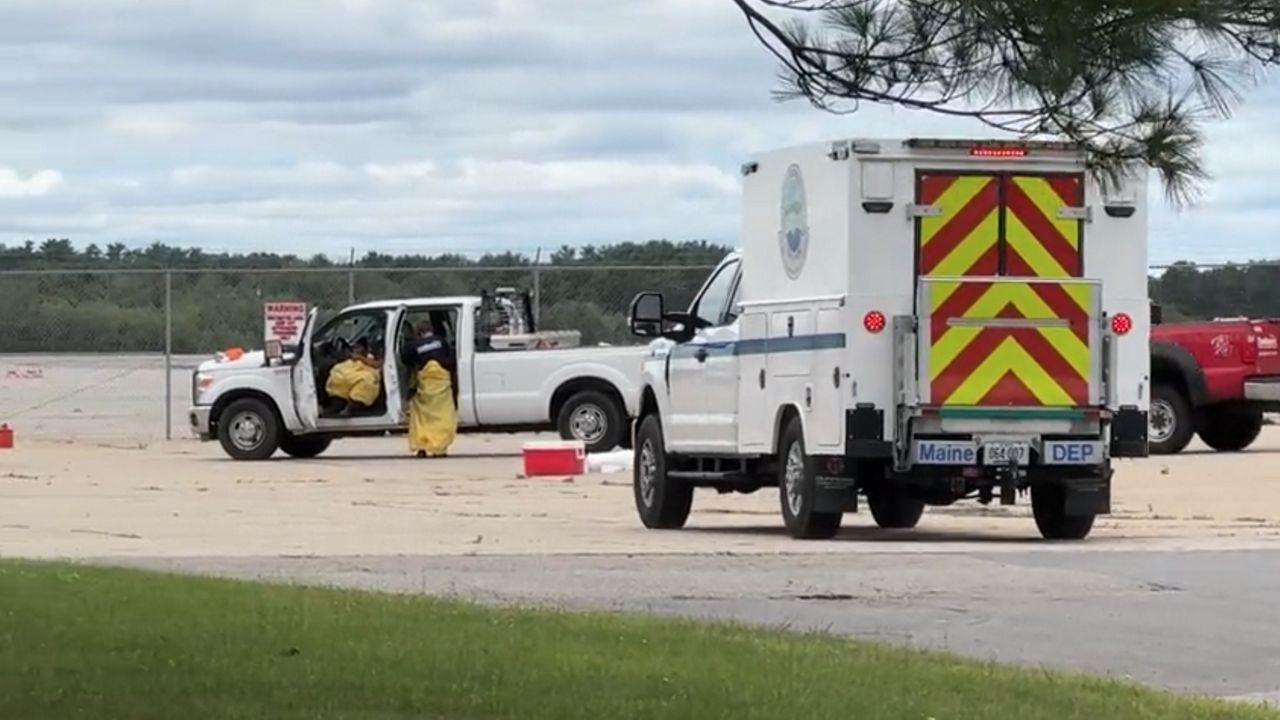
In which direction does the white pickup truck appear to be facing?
to the viewer's left

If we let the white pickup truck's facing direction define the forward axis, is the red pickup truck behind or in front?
behind

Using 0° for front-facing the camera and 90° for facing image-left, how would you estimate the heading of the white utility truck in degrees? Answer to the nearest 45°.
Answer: approximately 135°

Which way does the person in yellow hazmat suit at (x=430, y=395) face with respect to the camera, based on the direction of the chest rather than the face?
away from the camera

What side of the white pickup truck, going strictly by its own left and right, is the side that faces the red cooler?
left
